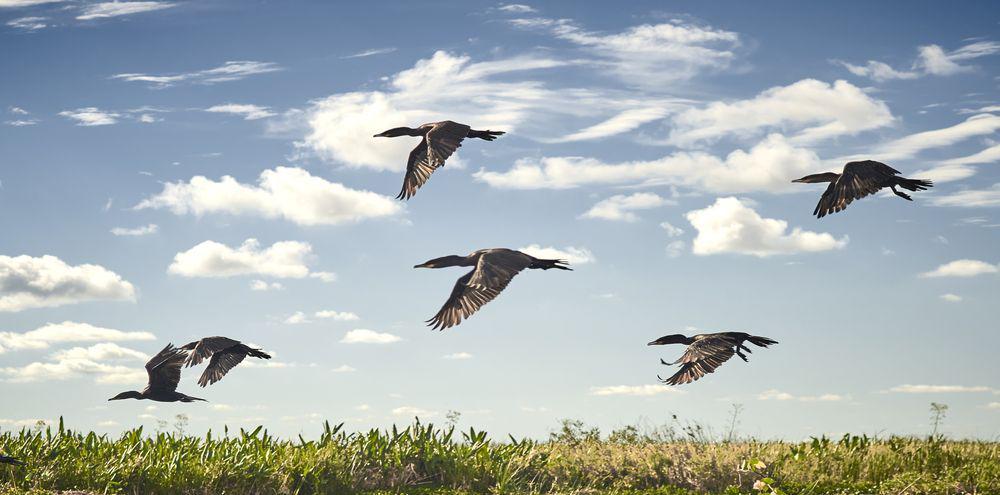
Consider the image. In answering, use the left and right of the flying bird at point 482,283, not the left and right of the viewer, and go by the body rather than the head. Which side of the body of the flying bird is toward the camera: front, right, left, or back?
left

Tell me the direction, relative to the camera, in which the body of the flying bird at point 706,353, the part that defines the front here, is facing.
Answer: to the viewer's left

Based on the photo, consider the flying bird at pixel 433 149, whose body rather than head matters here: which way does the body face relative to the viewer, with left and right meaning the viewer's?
facing to the left of the viewer

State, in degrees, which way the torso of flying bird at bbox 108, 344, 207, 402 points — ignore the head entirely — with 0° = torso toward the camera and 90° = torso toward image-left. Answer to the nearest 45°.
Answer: approximately 90°

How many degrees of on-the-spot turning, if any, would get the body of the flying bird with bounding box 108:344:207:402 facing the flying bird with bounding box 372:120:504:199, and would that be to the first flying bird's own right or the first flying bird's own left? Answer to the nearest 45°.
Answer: approximately 135° to the first flying bird's own left

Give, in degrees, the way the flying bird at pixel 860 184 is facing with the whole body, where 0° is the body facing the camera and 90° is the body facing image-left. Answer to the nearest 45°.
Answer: approximately 90°
